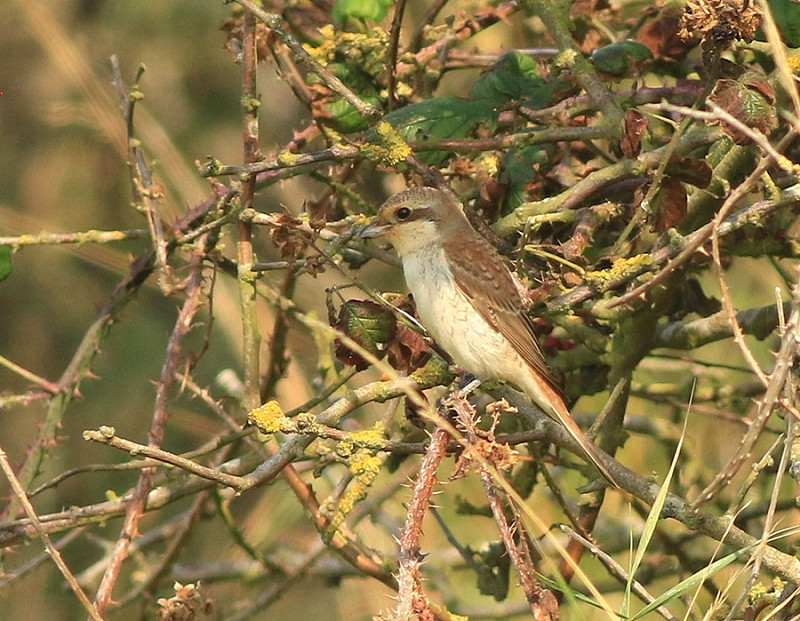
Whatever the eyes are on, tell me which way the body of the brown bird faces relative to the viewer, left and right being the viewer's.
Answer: facing to the left of the viewer
